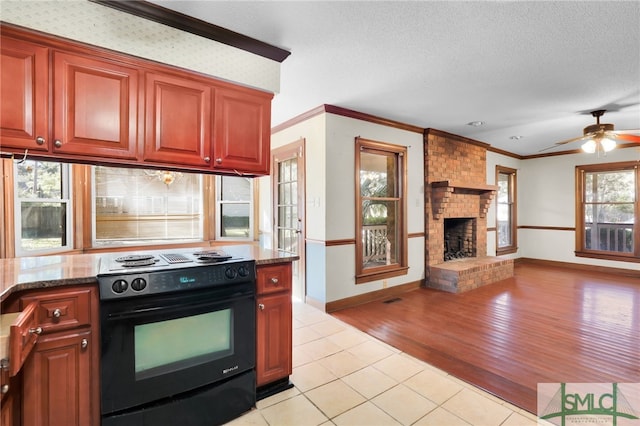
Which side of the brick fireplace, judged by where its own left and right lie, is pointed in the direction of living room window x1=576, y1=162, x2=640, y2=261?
left

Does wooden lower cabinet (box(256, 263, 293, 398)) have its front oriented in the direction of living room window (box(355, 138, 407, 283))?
no

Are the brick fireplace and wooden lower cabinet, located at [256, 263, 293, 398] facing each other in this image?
no

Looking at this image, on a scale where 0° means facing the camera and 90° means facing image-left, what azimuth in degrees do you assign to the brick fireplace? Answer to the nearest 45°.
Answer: approximately 315°

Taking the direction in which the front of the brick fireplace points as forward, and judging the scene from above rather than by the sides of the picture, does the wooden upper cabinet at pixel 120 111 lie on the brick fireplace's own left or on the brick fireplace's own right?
on the brick fireplace's own right

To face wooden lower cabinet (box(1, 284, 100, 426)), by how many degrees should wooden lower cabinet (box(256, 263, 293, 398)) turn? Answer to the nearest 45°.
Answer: approximately 90° to its right

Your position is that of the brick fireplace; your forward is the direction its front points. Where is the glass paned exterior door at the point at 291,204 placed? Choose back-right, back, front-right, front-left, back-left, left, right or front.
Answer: right

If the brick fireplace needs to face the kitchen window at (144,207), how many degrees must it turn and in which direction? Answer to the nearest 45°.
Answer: approximately 90° to its right

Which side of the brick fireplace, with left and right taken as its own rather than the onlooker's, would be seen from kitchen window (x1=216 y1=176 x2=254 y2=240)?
right

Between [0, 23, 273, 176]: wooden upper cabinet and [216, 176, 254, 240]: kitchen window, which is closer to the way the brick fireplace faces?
the wooden upper cabinet

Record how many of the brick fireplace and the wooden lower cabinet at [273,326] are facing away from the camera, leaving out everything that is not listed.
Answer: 0

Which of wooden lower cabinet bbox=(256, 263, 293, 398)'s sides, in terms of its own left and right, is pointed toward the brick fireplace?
left

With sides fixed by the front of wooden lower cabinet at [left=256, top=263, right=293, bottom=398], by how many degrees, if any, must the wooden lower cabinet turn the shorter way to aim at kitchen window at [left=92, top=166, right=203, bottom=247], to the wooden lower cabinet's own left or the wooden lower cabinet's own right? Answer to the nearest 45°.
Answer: approximately 180°

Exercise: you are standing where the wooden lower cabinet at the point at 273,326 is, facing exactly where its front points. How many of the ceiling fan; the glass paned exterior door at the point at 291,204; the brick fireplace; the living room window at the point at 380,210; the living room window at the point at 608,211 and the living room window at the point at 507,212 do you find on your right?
0

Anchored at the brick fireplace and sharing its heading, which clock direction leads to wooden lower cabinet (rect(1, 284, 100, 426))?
The wooden lower cabinet is roughly at 2 o'clock from the brick fireplace.

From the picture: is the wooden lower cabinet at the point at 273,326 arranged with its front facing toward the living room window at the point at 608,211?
no

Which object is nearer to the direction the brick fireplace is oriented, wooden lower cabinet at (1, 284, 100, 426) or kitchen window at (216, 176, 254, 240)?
the wooden lower cabinet
